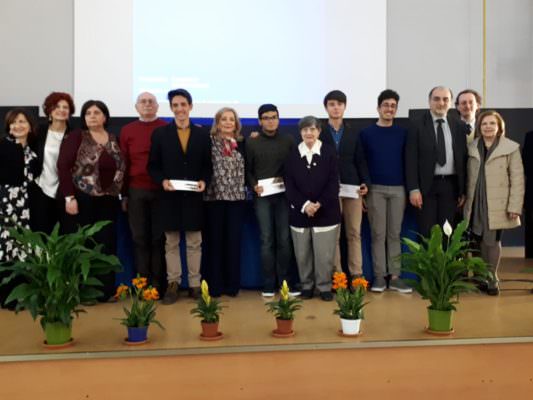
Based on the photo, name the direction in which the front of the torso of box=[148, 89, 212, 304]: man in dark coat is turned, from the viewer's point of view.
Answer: toward the camera

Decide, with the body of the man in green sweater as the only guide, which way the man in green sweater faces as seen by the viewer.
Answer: toward the camera

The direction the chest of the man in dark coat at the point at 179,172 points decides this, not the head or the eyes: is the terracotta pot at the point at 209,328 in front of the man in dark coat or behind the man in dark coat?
in front

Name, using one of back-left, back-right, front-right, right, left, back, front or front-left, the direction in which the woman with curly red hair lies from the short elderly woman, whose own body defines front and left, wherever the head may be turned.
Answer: right

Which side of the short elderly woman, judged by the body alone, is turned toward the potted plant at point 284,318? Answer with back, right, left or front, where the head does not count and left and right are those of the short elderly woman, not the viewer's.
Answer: front

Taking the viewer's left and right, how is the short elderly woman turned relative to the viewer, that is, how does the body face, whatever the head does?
facing the viewer

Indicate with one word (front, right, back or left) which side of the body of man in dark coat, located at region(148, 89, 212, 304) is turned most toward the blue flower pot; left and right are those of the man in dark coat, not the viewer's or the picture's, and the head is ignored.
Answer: front
